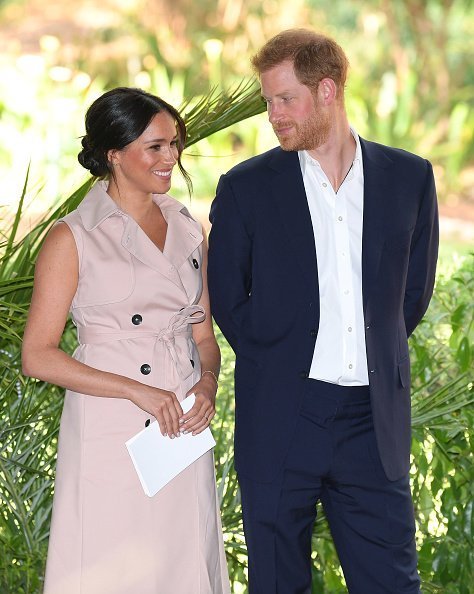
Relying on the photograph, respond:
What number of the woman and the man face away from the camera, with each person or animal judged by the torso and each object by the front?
0

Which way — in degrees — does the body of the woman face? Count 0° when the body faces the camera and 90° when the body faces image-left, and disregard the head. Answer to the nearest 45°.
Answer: approximately 315°

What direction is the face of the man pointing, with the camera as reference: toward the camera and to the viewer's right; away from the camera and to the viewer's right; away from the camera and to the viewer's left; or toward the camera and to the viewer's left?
toward the camera and to the viewer's left

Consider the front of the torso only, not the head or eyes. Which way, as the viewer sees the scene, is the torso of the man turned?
toward the camera

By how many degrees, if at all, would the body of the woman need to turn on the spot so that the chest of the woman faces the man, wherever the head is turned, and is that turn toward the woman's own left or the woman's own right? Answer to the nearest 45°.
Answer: approximately 45° to the woman's own left

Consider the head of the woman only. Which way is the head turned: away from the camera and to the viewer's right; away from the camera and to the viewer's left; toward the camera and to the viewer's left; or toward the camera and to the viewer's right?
toward the camera and to the viewer's right

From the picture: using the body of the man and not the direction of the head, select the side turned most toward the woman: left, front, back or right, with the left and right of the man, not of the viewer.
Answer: right
